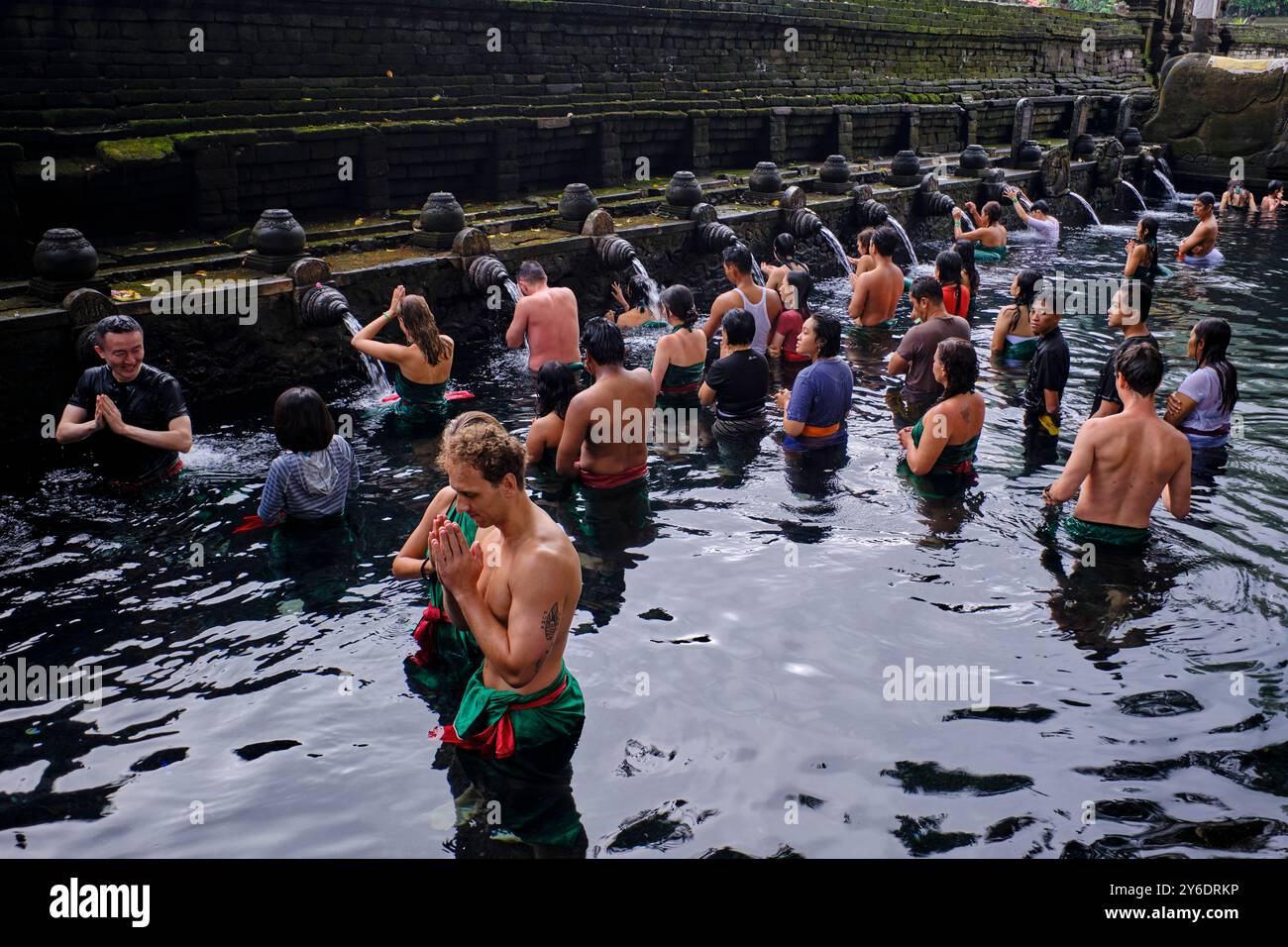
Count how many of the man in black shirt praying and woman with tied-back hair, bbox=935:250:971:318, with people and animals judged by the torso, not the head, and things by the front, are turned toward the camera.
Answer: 1

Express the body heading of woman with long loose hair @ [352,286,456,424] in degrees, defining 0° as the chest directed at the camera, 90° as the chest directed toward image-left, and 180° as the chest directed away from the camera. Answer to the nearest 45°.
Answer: approximately 135°

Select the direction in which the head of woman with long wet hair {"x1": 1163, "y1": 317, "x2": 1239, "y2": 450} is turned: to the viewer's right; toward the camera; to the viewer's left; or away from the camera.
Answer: to the viewer's left

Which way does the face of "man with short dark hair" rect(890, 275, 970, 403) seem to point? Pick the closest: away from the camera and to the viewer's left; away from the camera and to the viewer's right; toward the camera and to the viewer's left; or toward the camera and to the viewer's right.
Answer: away from the camera and to the viewer's left

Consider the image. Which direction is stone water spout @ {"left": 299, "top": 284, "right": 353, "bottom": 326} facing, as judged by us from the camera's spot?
facing the viewer and to the right of the viewer

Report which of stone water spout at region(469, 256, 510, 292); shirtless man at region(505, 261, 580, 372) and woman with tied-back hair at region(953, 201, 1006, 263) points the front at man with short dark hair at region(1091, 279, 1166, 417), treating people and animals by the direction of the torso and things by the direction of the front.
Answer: the stone water spout

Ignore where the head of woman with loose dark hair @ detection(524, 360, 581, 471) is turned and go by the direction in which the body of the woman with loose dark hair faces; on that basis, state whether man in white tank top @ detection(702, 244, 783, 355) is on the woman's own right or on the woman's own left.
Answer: on the woman's own right

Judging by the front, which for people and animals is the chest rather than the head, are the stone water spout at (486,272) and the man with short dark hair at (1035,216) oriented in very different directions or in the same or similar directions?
very different directions

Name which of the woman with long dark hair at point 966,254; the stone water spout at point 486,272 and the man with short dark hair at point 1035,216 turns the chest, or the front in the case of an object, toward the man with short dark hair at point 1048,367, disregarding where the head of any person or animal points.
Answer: the stone water spout

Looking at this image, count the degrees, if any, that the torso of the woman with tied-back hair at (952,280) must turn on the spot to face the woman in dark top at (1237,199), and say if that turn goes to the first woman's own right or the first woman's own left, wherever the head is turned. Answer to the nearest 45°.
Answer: approximately 45° to the first woman's own right
